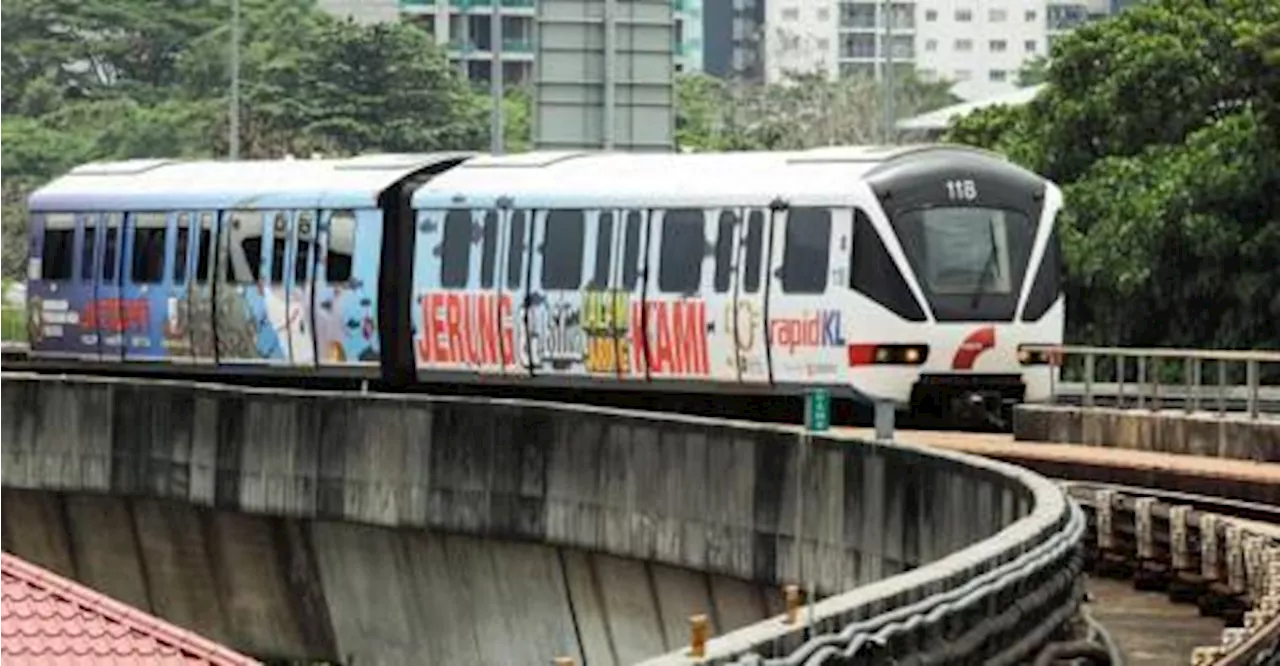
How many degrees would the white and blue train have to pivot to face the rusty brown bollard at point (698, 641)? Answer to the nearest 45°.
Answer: approximately 45° to its right

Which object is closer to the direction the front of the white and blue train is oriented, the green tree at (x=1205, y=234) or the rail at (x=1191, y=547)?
the rail

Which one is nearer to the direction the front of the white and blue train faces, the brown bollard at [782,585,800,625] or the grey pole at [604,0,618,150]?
the brown bollard

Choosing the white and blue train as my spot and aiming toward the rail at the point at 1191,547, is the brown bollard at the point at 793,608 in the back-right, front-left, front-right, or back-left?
front-right

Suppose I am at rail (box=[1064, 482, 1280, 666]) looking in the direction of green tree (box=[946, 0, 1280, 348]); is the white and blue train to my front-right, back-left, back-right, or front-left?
front-left

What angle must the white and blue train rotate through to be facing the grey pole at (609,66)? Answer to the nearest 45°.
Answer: approximately 135° to its left

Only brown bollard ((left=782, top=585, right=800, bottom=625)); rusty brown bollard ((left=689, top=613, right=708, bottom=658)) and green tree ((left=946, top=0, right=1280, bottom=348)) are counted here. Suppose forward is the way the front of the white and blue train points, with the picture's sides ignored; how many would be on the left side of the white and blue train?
1

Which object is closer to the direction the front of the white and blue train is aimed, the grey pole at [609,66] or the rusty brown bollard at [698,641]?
the rusty brown bollard

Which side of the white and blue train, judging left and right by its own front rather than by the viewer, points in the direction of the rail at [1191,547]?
front

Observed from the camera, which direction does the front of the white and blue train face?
facing the viewer and to the right of the viewer

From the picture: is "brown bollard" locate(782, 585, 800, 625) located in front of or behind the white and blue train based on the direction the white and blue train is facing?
in front
